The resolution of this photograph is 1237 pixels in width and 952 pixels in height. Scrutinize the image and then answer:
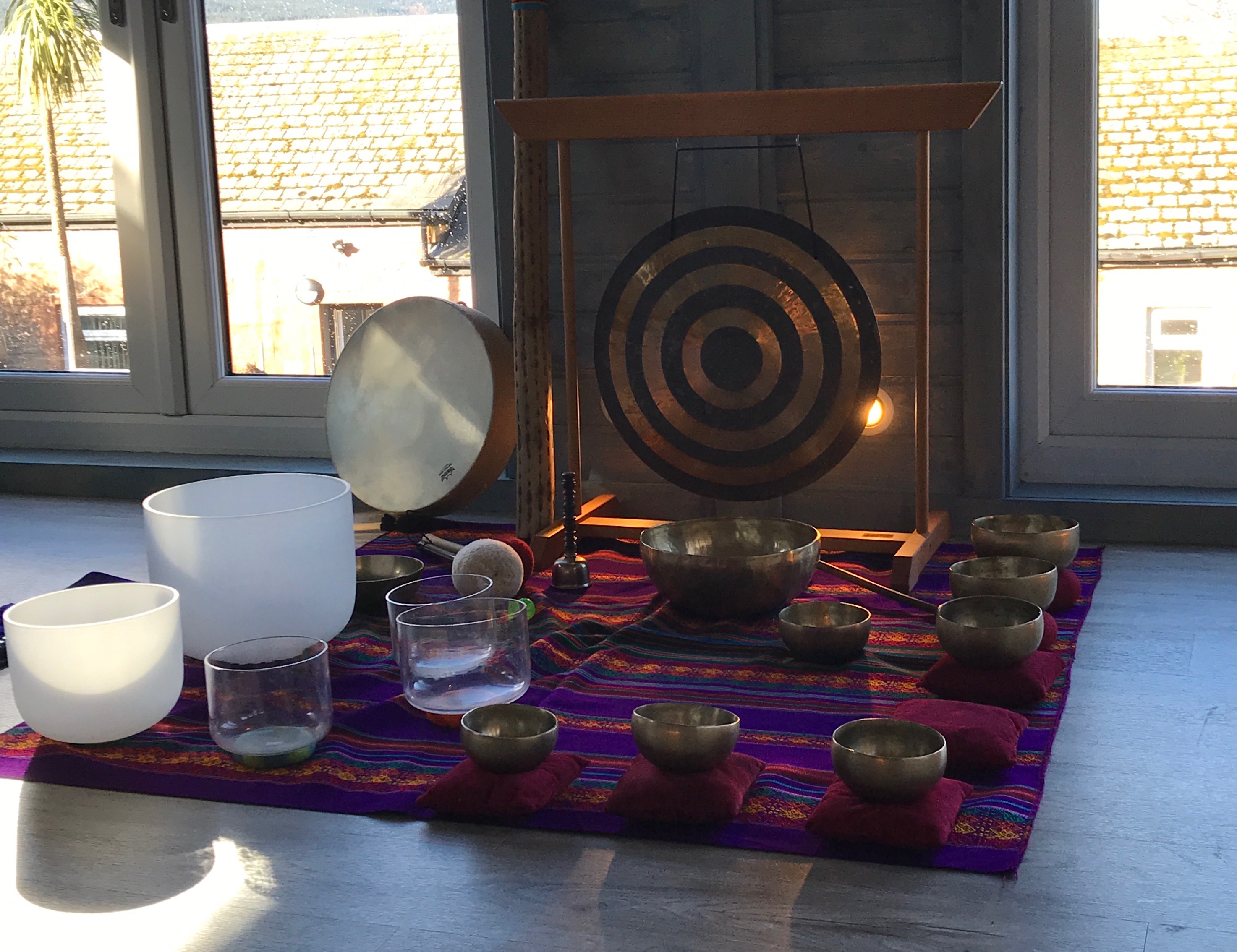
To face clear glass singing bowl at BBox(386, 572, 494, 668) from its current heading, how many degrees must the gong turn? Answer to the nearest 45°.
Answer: approximately 45° to its right

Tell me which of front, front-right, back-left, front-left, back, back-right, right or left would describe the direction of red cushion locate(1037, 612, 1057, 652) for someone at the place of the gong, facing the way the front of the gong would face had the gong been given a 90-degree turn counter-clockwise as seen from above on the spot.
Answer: front-right

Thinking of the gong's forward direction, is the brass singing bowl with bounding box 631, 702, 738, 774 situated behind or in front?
in front

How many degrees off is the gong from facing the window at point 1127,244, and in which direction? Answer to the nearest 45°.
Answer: approximately 90° to its left

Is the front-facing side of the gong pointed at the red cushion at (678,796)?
yes

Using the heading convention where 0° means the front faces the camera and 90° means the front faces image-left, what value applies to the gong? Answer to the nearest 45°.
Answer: approximately 0°

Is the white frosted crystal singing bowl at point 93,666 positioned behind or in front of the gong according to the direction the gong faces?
in front

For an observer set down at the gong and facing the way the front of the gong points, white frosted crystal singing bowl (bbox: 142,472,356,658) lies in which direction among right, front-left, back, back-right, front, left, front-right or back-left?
front-right

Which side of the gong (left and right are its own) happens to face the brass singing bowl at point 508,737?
front
